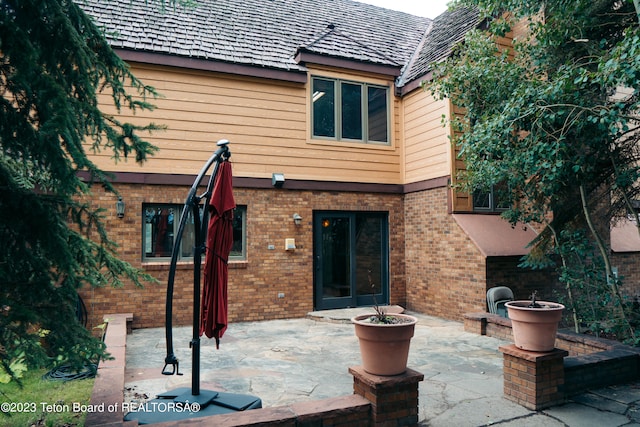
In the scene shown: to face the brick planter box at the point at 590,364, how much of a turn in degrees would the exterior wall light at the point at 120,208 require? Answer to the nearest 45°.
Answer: approximately 45° to its left

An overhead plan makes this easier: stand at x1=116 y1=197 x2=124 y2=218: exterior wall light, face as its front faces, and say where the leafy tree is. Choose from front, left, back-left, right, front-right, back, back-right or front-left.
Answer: front-left

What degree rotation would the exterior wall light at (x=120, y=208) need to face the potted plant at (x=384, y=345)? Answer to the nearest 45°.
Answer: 0° — it already faces it

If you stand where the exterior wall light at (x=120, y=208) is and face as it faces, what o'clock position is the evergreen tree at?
The evergreen tree is roughly at 12 o'clock from the exterior wall light.

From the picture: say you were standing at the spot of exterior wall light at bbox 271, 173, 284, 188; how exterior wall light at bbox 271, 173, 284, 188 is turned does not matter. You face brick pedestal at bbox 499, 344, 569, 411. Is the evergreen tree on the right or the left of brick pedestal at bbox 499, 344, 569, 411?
right

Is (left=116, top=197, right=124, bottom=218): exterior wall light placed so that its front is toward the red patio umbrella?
yes

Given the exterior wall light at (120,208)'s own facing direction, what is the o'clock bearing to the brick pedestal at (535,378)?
The brick pedestal is roughly at 11 o'clock from the exterior wall light.

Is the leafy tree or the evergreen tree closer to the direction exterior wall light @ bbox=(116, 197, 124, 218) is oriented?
the evergreen tree

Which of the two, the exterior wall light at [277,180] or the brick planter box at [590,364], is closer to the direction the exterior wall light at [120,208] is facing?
the brick planter box

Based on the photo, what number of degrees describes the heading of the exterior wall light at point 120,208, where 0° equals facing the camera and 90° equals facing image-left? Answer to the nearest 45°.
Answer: approximately 0°

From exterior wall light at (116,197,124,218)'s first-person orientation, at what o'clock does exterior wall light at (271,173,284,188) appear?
exterior wall light at (271,173,284,188) is roughly at 9 o'clock from exterior wall light at (116,197,124,218).

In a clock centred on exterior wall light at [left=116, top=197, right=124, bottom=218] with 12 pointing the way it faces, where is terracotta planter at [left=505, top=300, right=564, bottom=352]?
The terracotta planter is roughly at 11 o'clock from the exterior wall light.
